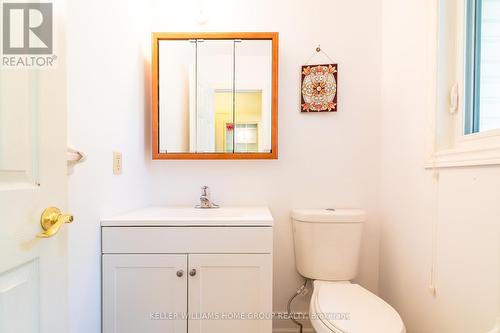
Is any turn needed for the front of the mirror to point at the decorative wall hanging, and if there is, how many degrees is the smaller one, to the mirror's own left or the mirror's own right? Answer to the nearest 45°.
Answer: approximately 90° to the mirror's own left

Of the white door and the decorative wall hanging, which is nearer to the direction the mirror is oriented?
the white door

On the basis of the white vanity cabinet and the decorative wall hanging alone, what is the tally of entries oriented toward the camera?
2

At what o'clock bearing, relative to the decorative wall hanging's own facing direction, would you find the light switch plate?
The light switch plate is roughly at 2 o'clock from the decorative wall hanging.

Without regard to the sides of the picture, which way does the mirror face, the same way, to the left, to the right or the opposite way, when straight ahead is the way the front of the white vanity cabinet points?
the same way

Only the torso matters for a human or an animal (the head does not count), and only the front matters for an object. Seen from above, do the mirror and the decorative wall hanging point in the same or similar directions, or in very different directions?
same or similar directions

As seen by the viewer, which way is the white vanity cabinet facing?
toward the camera

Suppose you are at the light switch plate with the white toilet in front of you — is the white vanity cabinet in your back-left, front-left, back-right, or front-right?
front-right

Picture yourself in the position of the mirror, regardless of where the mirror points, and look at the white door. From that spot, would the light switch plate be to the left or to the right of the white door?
right

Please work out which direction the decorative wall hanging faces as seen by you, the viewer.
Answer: facing the viewer

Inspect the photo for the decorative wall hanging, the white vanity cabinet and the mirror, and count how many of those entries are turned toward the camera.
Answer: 3

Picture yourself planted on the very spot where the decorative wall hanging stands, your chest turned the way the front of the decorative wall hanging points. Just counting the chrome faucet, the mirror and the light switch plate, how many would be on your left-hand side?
0

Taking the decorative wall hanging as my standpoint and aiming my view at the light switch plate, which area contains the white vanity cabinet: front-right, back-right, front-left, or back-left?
front-left

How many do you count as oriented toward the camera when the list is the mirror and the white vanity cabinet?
2

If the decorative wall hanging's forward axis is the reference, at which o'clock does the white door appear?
The white door is roughly at 1 o'clock from the decorative wall hanging.

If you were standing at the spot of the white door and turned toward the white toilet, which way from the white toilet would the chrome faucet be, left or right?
left

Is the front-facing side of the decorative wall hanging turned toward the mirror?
no
